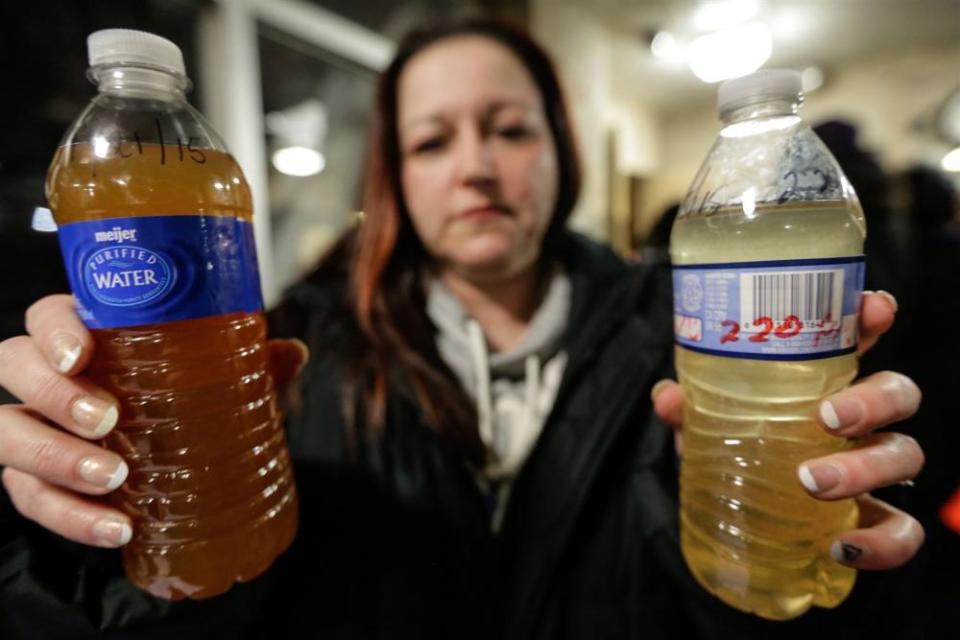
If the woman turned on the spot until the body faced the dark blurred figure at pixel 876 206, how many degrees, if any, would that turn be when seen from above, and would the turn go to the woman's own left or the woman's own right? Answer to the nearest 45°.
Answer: approximately 90° to the woman's own left

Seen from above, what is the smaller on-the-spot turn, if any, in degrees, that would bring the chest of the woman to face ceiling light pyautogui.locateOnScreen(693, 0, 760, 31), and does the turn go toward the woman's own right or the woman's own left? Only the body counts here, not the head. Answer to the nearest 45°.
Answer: approximately 135° to the woman's own left

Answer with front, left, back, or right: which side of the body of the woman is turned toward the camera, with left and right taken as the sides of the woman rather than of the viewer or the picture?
front

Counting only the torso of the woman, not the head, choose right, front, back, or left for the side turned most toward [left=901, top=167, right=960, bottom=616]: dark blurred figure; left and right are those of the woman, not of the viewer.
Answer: left

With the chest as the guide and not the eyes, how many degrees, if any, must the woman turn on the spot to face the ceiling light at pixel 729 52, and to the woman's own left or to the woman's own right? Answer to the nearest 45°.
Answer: approximately 135° to the woman's own left
